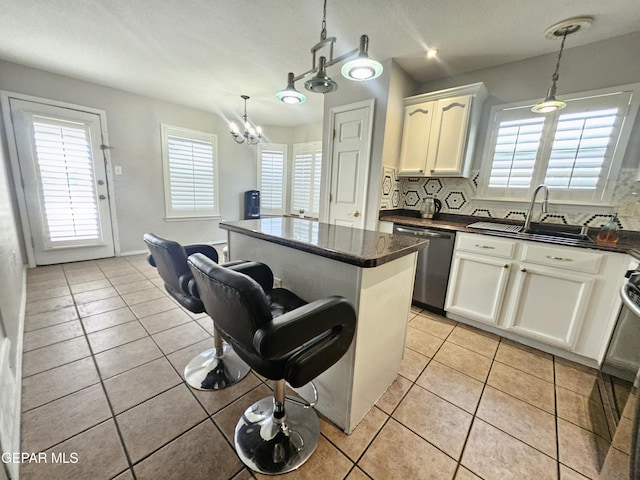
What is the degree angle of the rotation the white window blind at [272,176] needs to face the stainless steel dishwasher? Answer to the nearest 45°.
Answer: approximately 45° to its left

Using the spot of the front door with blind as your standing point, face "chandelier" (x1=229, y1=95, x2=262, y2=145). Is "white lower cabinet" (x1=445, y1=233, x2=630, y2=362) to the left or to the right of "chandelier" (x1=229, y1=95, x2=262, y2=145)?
right

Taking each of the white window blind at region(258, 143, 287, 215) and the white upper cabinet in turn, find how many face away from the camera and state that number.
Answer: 0

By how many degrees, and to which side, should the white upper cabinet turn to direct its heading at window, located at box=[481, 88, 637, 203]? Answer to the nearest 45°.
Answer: approximately 135° to its left

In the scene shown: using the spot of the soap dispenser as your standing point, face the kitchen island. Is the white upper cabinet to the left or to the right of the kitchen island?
right

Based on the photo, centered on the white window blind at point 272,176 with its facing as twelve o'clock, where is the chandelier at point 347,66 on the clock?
The chandelier is roughly at 12 o'clock from the white window blind.

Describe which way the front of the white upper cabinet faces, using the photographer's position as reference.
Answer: facing the viewer and to the left of the viewer

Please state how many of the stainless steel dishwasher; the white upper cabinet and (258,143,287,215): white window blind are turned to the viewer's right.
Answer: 0

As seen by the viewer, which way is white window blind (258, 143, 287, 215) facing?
toward the camera

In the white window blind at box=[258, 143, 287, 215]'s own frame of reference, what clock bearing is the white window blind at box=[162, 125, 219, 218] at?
the white window blind at box=[162, 125, 219, 218] is roughly at 2 o'clock from the white window blind at box=[258, 143, 287, 215].

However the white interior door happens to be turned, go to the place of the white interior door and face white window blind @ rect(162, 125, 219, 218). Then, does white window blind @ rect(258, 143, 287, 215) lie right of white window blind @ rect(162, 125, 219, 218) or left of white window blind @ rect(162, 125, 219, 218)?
right

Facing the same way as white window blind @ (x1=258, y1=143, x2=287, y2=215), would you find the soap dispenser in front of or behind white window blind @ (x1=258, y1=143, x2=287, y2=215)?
in front

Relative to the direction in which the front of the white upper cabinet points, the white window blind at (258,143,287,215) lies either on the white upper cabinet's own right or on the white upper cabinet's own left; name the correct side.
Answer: on the white upper cabinet's own right
